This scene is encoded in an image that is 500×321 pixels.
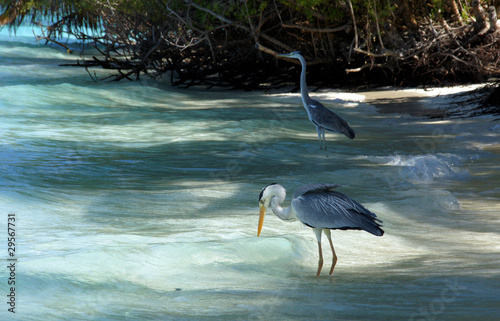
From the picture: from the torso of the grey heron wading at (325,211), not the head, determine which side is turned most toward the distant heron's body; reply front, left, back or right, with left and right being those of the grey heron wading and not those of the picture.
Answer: right

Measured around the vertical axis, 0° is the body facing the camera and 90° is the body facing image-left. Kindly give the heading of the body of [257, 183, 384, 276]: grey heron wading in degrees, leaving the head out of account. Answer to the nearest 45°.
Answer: approximately 90°

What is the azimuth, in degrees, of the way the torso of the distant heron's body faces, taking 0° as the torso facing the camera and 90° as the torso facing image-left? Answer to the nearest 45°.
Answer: approximately 90°

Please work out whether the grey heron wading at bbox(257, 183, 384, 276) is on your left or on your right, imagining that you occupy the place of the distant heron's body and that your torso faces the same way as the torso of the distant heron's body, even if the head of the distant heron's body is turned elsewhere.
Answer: on your left

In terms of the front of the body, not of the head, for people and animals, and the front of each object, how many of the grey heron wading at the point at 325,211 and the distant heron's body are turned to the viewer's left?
2
